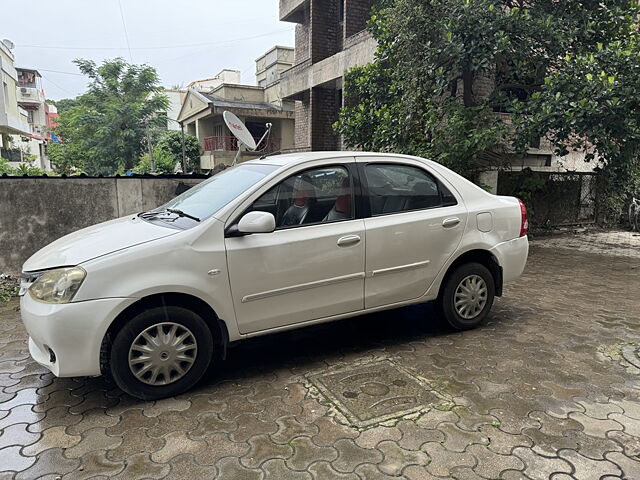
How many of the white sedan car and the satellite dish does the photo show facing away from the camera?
0

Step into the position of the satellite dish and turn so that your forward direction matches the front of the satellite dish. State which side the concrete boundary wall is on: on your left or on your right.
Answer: on your right

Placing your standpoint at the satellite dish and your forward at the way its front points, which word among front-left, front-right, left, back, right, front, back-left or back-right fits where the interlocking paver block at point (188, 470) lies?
front-right

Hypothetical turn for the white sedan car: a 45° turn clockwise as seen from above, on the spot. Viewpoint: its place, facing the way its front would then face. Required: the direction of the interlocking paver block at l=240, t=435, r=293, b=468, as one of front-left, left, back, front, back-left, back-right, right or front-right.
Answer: left

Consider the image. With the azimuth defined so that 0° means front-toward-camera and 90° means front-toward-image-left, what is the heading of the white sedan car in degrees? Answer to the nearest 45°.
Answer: approximately 45°

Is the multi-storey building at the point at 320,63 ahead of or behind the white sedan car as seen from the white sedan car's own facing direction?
behind

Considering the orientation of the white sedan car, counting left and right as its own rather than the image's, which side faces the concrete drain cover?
left

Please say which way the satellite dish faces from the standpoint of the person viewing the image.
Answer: facing the viewer and to the right of the viewer

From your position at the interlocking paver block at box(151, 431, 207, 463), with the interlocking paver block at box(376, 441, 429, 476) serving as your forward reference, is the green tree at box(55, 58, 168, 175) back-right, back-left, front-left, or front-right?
back-left

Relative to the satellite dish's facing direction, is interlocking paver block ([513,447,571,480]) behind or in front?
in front
